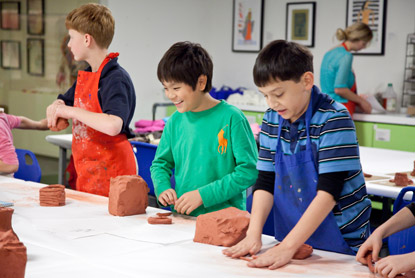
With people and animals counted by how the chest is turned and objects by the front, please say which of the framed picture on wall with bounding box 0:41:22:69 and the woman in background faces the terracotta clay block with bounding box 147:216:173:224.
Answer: the framed picture on wall

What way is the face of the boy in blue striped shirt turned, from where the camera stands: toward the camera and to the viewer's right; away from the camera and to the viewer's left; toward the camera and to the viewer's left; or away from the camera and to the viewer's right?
toward the camera and to the viewer's left

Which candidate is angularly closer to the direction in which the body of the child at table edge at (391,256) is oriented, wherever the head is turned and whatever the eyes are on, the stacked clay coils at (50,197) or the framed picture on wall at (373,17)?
the stacked clay coils

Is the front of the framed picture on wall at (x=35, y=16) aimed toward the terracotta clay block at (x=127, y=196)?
yes

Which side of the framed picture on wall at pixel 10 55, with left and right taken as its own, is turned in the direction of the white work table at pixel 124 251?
front

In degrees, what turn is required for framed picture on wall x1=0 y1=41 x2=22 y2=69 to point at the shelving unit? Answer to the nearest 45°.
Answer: approximately 90° to its left

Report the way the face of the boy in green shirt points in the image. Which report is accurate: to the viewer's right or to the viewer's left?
to the viewer's left

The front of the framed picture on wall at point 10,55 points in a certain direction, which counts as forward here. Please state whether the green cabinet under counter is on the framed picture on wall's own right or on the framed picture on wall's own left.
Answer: on the framed picture on wall's own left

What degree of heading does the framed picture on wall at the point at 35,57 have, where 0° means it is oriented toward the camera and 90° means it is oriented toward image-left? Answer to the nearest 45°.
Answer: approximately 0°

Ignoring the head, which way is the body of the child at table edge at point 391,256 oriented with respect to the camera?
to the viewer's left
